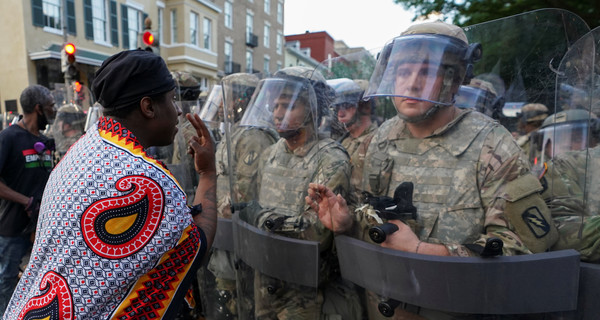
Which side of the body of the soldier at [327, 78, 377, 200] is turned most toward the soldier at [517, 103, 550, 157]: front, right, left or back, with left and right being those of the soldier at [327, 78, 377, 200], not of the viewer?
back

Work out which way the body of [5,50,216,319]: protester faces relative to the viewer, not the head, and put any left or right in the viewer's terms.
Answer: facing away from the viewer and to the right of the viewer

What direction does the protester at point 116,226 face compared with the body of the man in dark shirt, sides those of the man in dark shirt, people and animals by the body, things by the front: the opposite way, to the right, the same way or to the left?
to the left

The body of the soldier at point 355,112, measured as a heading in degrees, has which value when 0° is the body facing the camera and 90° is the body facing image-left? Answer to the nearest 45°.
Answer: approximately 45°

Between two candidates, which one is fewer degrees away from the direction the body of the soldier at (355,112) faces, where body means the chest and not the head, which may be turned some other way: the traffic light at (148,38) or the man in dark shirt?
the man in dark shirt

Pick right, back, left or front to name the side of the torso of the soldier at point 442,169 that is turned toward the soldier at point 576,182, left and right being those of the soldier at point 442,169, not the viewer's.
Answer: back

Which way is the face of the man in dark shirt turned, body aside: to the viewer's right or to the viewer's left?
to the viewer's right

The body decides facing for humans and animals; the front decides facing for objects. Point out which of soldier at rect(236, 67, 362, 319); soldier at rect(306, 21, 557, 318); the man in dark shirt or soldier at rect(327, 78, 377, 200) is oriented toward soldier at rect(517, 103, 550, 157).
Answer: the man in dark shirt

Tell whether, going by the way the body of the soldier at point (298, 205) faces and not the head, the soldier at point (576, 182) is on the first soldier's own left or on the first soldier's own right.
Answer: on the first soldier's own left

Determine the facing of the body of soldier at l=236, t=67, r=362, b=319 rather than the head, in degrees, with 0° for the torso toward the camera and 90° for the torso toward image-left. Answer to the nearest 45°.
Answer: approximately 45°

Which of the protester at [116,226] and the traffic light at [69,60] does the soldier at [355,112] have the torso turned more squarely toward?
the protester
